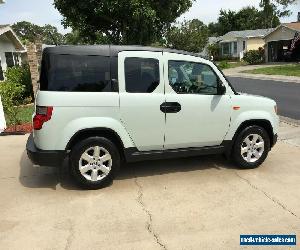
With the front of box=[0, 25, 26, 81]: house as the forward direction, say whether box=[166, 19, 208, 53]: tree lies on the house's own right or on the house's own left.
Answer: on the house's own left

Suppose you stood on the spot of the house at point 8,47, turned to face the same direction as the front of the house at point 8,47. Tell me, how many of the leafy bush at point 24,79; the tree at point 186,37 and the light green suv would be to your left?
1

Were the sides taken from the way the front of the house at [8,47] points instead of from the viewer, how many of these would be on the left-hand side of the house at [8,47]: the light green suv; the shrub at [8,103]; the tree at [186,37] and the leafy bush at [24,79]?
1

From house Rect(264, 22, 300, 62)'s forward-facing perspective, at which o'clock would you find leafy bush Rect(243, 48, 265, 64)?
The leafy bush is roughly at 2 o'clock from the house.

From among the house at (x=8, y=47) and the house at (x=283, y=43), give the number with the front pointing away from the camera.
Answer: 0

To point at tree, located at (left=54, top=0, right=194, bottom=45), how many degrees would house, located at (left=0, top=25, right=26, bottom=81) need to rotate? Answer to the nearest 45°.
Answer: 0° — it already faces it

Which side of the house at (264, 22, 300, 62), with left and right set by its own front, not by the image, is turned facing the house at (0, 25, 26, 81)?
front

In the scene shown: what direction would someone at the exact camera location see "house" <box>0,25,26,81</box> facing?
facing the viewer and to the right of the viewer

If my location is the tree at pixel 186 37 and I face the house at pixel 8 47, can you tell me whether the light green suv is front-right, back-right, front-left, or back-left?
front-left

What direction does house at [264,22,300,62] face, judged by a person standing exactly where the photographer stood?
facing the viewer and to the left of the viewer

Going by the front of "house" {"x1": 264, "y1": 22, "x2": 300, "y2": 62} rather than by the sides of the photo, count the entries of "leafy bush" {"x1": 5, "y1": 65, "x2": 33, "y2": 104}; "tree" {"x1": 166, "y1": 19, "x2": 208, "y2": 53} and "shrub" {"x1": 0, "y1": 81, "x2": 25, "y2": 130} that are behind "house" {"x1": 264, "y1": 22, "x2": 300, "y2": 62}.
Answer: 0
